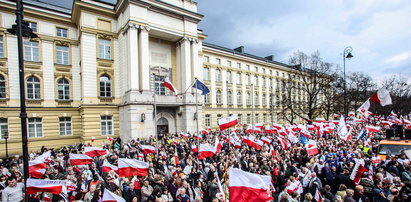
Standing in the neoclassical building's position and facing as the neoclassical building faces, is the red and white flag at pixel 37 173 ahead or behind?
ahead

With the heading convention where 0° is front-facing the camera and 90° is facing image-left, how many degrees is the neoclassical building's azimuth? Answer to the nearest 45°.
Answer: approximately 315°
